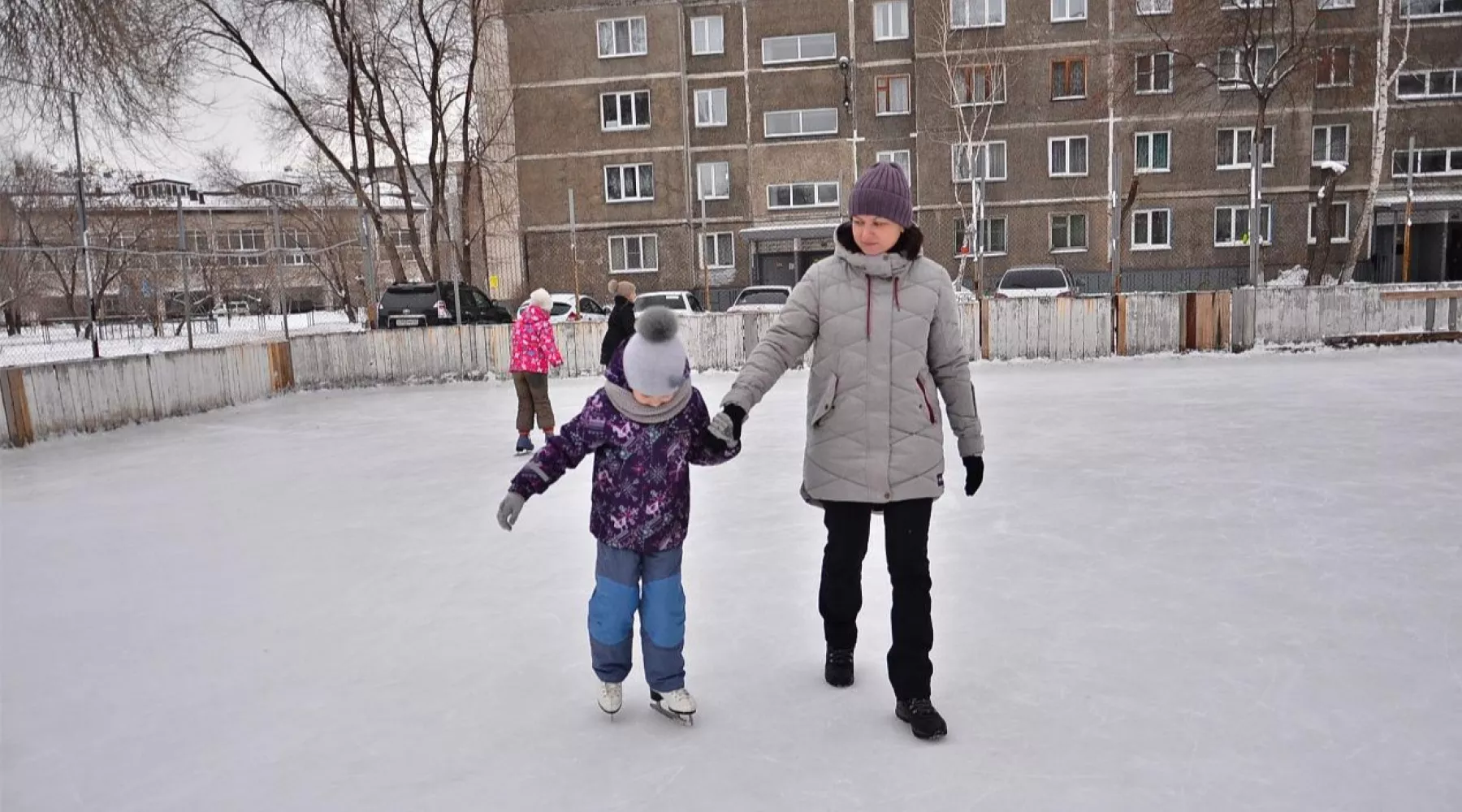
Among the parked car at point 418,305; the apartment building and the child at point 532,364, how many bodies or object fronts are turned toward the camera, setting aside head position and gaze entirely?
1

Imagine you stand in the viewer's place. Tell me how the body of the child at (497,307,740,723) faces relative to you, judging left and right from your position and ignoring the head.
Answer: facing the viewer

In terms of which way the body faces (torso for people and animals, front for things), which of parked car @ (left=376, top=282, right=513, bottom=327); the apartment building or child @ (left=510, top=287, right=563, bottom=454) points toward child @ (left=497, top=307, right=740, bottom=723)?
the apartment building

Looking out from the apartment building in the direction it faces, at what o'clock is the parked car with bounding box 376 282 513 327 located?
The parked car is roughly at 1 o'clock from the apartment building.

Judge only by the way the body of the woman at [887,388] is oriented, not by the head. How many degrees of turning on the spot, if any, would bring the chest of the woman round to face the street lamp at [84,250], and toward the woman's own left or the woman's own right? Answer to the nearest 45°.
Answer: approximately 135° to the woman's own right

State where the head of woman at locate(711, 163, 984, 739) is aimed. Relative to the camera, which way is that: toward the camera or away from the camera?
toward the camera

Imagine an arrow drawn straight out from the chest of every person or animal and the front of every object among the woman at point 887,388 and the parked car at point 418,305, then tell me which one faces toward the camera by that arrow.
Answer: the woman

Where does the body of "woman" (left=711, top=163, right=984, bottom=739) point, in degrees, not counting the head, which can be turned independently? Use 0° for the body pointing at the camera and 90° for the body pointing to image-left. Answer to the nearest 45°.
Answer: approximately 0°

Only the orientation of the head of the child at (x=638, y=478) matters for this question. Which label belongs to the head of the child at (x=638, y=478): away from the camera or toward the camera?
toward the camera

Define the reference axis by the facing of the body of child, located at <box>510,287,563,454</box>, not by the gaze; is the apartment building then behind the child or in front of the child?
in front

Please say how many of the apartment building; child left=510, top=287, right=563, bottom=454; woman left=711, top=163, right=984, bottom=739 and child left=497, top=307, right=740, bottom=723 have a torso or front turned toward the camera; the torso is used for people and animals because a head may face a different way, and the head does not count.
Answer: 3

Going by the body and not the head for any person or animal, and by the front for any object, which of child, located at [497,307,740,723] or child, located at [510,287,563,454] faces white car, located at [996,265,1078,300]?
child, located at [510,287,563,454]

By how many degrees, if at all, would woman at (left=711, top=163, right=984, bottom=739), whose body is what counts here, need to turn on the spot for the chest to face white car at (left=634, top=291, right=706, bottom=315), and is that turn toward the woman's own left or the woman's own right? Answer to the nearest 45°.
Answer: approximately 180°

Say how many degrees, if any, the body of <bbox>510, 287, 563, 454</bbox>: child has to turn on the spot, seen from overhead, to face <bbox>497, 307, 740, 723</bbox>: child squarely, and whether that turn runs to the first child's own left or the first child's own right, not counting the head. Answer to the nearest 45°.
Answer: approximately 135° to the first child's own right

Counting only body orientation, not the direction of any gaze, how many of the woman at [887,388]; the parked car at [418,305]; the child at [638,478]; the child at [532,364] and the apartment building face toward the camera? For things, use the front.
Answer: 3
